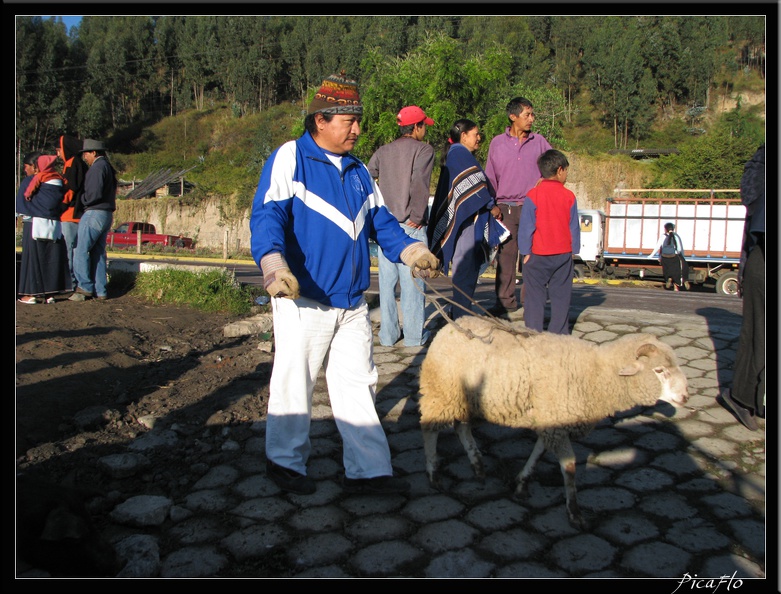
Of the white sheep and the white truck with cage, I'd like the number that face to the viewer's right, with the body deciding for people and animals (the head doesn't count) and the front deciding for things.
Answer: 1

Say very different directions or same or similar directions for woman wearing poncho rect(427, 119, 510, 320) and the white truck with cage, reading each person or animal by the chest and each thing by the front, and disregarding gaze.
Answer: very different directions

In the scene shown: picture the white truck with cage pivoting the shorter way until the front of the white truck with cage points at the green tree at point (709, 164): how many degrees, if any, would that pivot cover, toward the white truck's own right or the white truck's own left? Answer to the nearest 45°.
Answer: approximately 90° to the white truck's own right

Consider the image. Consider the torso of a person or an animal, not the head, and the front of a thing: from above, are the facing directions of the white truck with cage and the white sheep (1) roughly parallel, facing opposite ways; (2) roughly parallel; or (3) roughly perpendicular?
roughly parallel, facing opposite ways

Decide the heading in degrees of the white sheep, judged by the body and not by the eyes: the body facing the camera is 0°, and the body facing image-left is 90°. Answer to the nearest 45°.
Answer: approximately 270°

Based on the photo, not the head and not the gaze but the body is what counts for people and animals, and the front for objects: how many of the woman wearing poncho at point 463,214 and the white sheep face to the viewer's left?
0

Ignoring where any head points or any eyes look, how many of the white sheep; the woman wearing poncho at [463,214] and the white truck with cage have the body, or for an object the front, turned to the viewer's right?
2

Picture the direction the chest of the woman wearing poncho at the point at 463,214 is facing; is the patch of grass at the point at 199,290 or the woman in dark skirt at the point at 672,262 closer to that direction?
the woman in dark skirt

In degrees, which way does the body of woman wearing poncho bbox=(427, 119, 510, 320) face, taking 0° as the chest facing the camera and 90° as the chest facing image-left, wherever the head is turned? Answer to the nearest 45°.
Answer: approximately 270°

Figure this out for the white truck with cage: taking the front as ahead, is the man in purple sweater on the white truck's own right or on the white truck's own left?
on the white truck's own left

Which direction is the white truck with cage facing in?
to the viewer's left

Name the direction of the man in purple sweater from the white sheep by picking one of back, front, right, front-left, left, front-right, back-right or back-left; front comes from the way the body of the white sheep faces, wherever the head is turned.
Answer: left
